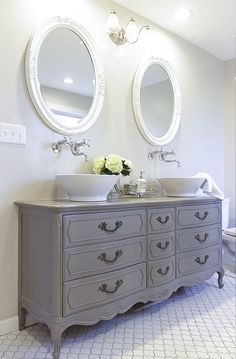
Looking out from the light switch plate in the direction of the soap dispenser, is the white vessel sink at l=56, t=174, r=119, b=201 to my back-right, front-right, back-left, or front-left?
front-right

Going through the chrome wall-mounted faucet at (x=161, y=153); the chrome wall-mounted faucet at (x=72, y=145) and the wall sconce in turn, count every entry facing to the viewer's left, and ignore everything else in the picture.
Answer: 0

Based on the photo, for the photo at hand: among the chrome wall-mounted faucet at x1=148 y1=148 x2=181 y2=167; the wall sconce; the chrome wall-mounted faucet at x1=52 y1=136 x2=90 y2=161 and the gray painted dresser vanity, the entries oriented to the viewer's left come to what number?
0

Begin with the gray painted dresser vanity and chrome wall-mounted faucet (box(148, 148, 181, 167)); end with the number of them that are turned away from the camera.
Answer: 0

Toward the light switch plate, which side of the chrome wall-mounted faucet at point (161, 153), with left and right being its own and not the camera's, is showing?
right

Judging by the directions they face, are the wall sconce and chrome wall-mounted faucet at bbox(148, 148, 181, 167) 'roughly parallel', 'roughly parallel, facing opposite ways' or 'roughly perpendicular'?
roughly parallel

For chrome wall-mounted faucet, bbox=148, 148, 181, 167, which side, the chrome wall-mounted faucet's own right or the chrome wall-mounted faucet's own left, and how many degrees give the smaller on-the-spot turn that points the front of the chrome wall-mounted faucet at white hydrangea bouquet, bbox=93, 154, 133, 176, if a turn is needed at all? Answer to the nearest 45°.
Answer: approximately 90° to the chrome wall-mounted faucet's own right

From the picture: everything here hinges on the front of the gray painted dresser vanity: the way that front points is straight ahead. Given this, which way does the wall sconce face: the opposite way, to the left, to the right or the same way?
the same way

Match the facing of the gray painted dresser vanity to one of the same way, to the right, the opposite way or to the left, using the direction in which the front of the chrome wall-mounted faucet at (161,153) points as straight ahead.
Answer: the same way

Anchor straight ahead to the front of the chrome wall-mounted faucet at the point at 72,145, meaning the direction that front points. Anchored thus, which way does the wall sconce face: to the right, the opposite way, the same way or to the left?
the same way

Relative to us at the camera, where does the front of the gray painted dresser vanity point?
facing the viewer and to the right of the viewer

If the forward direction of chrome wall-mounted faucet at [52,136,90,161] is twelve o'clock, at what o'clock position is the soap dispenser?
The soap dispenser is roughly at 10 o'clock from the chrome wall-mounted faucet.
